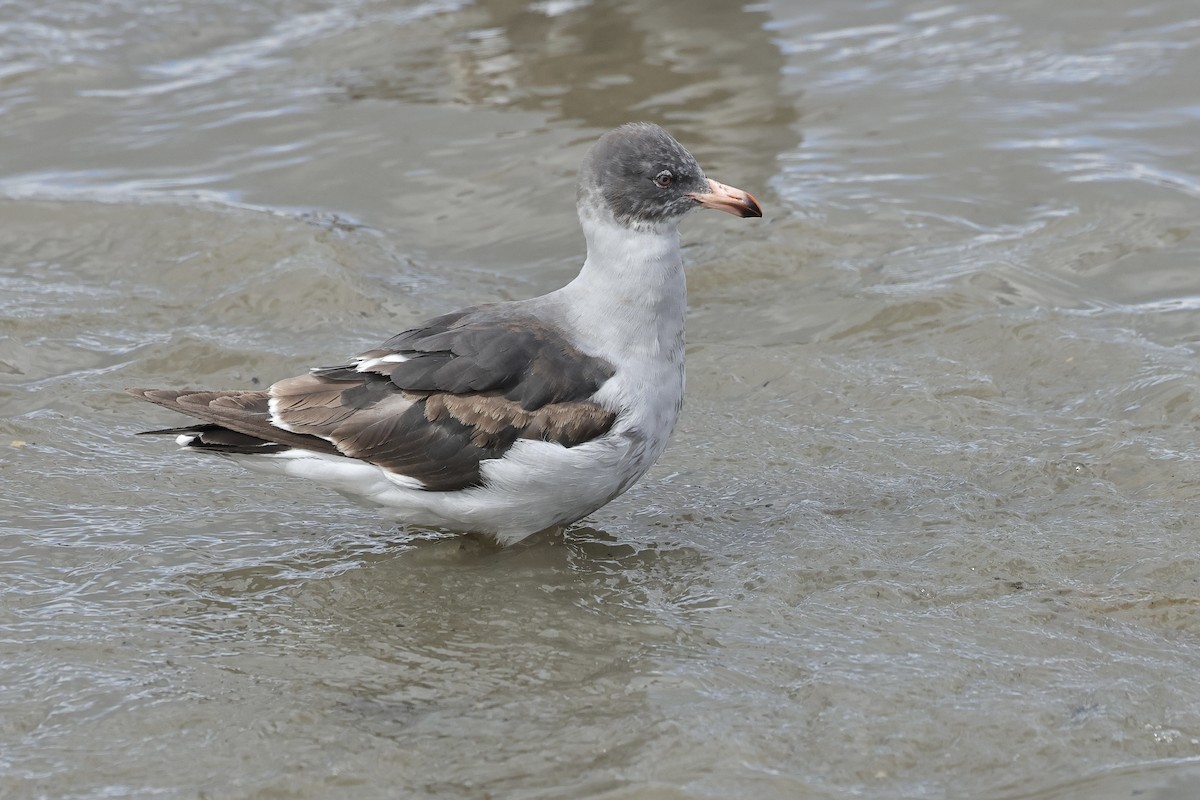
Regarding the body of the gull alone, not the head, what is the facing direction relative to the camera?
to the viewer's right
